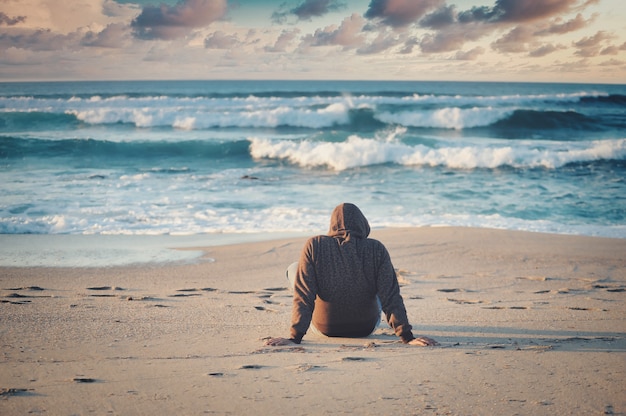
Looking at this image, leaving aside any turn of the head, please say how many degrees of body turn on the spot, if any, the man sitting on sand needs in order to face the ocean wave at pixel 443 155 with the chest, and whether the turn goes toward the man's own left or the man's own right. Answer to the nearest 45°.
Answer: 0° — they already face it

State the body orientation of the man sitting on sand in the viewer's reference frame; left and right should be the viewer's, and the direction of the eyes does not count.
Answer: facing away from the viewer

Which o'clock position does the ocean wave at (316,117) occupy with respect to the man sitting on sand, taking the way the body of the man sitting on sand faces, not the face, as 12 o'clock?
The ocean wave is roughly at 12 o'clock from the man sitting on sand.

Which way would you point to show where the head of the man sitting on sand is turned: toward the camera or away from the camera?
away from the camera
